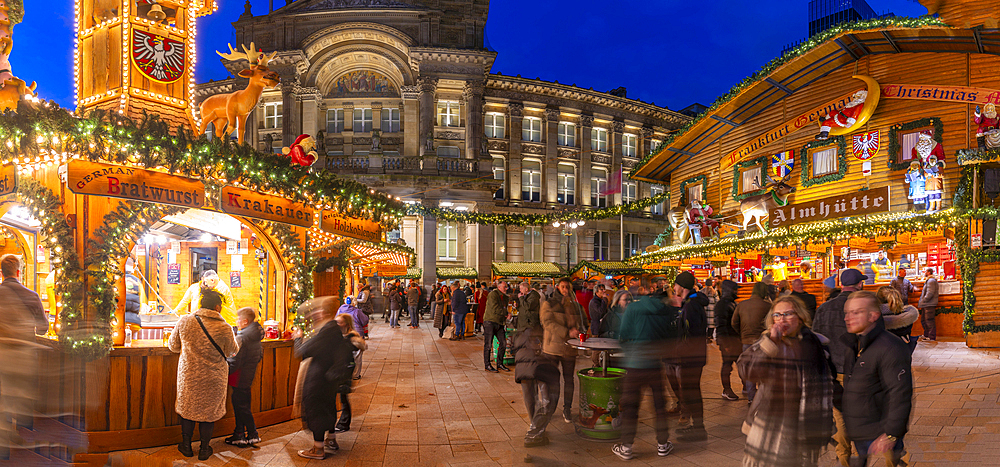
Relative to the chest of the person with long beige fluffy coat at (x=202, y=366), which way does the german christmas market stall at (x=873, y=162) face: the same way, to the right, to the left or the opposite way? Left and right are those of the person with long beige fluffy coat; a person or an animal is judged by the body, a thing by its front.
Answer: to the left

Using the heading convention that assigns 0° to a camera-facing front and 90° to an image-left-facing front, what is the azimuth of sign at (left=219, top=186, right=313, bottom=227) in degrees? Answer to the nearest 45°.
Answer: approximately 315°

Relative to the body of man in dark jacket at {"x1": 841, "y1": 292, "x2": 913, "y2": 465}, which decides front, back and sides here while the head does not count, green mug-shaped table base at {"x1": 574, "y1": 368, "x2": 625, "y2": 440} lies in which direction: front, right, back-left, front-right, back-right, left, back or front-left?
right

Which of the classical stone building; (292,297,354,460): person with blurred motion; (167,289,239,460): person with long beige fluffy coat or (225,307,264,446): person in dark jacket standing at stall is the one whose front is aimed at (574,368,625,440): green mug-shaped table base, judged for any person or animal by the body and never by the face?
the classical stone building

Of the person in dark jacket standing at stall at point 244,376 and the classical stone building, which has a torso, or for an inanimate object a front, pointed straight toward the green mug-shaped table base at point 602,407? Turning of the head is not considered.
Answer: the classical stone building

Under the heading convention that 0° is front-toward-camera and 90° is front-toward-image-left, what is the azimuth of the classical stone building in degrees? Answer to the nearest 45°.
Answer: approximately 0°

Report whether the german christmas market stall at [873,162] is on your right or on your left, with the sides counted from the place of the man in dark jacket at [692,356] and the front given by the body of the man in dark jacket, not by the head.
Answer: on your right

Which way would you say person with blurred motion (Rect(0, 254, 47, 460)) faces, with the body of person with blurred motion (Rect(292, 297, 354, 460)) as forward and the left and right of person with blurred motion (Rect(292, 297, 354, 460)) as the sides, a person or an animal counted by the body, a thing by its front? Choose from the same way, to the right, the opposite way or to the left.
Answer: to the right

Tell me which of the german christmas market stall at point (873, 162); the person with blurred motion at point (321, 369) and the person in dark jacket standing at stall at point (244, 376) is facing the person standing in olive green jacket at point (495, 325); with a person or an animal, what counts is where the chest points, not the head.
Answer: the german christmas market stall

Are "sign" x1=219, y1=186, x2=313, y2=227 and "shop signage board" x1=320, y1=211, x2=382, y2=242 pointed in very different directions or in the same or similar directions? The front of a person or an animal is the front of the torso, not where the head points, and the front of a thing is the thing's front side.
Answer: same or similar directions

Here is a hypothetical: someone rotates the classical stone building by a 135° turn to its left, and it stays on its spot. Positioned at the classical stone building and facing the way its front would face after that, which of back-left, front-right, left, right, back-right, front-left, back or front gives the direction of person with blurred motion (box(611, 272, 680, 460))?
back-right

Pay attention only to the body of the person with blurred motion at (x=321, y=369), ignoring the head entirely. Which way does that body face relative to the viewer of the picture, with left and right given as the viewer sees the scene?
facing to the left of the viewer

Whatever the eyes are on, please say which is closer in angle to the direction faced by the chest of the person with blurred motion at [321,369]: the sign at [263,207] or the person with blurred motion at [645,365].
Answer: the sign

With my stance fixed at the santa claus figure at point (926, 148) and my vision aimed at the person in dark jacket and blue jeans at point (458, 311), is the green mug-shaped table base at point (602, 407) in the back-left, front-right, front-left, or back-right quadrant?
front-left
